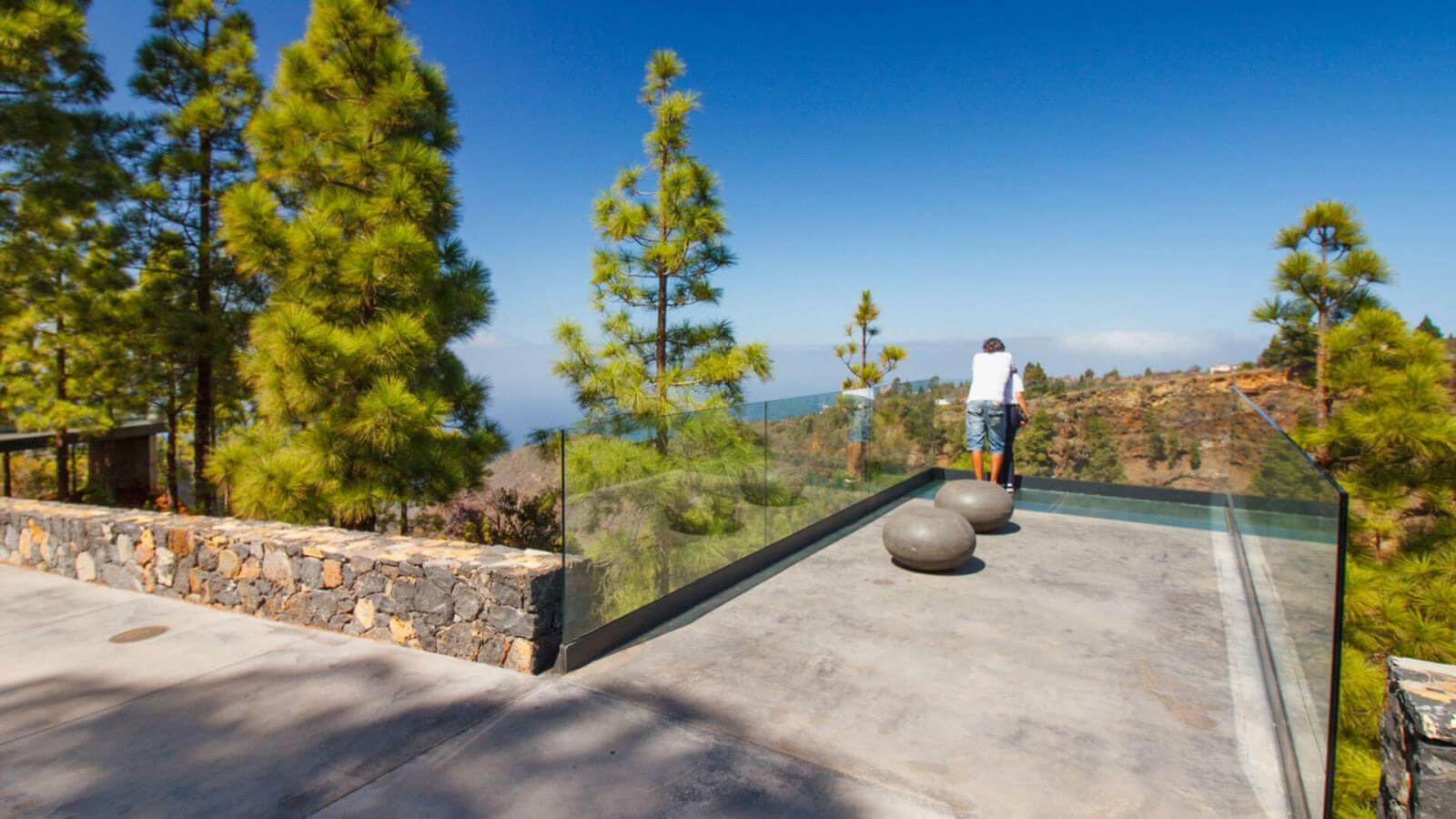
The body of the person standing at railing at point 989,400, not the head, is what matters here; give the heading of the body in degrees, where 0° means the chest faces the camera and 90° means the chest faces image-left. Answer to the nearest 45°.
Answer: approximately 180°

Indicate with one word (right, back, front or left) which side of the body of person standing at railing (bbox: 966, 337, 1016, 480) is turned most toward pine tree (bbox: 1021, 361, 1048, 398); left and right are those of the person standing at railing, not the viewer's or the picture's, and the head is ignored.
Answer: front

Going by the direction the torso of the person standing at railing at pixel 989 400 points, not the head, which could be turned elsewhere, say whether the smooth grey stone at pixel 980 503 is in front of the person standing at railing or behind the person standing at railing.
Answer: behind

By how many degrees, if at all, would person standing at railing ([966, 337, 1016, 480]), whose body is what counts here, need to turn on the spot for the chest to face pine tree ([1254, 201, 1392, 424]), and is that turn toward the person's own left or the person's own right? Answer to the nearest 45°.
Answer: approximately 45° to the person's own right

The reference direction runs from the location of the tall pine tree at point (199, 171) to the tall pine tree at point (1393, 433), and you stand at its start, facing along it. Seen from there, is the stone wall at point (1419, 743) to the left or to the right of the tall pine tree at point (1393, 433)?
right

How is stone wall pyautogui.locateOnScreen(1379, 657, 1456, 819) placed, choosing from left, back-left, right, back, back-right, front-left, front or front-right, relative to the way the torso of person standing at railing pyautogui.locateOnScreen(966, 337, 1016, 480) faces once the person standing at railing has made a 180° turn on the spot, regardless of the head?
front

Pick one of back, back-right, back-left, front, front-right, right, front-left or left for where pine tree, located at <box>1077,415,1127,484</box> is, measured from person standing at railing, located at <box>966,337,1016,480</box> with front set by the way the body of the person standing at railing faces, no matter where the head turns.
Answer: front-right

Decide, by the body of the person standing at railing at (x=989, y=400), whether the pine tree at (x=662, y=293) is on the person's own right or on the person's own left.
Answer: on the person's own left

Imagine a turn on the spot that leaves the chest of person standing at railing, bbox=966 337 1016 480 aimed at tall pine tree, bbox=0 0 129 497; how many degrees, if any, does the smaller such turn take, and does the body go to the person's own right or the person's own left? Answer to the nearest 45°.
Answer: approximately 90° to the person's own left

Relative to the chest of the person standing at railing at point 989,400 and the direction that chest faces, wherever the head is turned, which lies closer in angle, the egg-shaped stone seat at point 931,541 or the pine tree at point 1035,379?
the pine tree

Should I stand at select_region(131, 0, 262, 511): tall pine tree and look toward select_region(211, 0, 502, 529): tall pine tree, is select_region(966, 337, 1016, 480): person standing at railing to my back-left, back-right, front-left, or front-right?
front-left

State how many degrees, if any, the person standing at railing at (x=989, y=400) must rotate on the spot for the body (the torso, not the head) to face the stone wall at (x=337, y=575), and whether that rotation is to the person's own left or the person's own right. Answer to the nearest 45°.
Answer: approximately 135° to the person's own left

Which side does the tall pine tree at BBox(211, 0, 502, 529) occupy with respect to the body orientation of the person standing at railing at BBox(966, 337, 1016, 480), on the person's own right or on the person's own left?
on the person's own left
